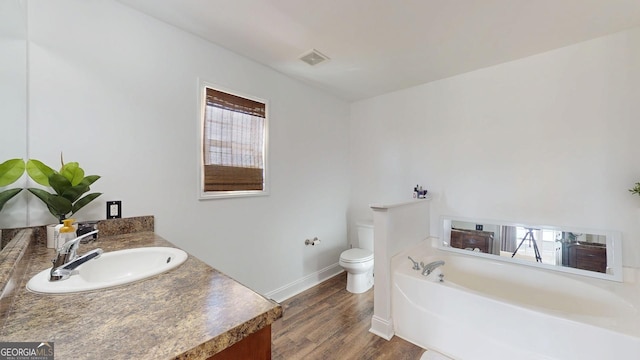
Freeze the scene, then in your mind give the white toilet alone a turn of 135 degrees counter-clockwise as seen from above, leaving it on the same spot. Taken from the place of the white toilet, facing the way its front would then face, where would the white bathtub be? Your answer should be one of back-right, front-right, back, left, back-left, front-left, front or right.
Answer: front-right

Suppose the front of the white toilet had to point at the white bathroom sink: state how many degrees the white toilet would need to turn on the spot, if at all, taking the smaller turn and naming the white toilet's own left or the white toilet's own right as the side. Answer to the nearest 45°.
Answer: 0° — it already faces it

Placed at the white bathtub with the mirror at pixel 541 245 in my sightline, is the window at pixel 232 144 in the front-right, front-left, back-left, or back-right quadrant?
back-left

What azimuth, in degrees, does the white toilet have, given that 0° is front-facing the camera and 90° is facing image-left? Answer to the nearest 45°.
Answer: approximately 45°

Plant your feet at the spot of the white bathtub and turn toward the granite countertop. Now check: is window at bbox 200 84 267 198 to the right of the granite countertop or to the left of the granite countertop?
right

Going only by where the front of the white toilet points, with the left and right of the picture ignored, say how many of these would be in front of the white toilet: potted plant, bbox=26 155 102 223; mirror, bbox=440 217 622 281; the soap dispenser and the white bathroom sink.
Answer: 3

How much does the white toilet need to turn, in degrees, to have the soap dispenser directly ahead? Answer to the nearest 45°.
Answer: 0° — it already faces it

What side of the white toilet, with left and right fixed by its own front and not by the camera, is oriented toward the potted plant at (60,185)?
front

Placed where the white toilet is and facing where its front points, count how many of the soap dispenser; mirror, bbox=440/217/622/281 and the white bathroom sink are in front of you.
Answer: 2
